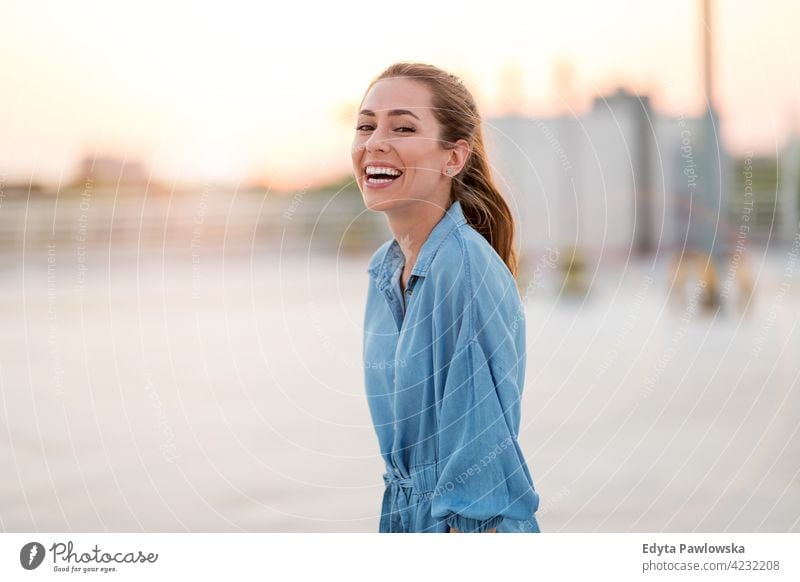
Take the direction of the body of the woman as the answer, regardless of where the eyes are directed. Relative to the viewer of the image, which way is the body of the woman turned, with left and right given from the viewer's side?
facing the viewer and to the left of the viewer

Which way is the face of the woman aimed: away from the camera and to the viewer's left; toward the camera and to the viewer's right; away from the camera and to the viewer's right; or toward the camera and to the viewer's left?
toward the camera and to the viewer's left

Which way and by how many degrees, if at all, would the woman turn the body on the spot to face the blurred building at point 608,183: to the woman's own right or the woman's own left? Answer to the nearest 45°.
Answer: approximately 135° to the woman's own right
